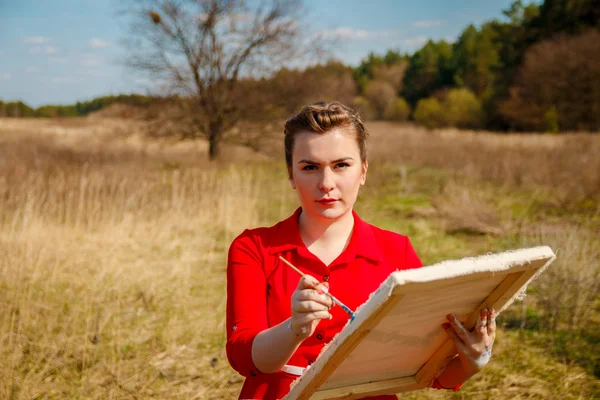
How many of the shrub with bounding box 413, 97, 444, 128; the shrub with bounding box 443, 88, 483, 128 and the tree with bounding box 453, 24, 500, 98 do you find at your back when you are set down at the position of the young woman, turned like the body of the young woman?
3

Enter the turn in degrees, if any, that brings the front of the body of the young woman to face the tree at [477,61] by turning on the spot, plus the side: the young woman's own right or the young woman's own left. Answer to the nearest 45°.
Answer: approximately 180°

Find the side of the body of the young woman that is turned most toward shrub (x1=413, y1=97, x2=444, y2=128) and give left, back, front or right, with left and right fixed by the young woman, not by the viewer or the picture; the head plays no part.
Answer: back

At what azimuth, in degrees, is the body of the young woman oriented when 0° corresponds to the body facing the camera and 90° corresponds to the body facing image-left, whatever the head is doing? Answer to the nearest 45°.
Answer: approximately 0°

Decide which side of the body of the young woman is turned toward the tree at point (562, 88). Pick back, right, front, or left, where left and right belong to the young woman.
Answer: back

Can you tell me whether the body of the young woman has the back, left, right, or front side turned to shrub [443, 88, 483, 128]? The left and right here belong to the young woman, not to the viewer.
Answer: back
